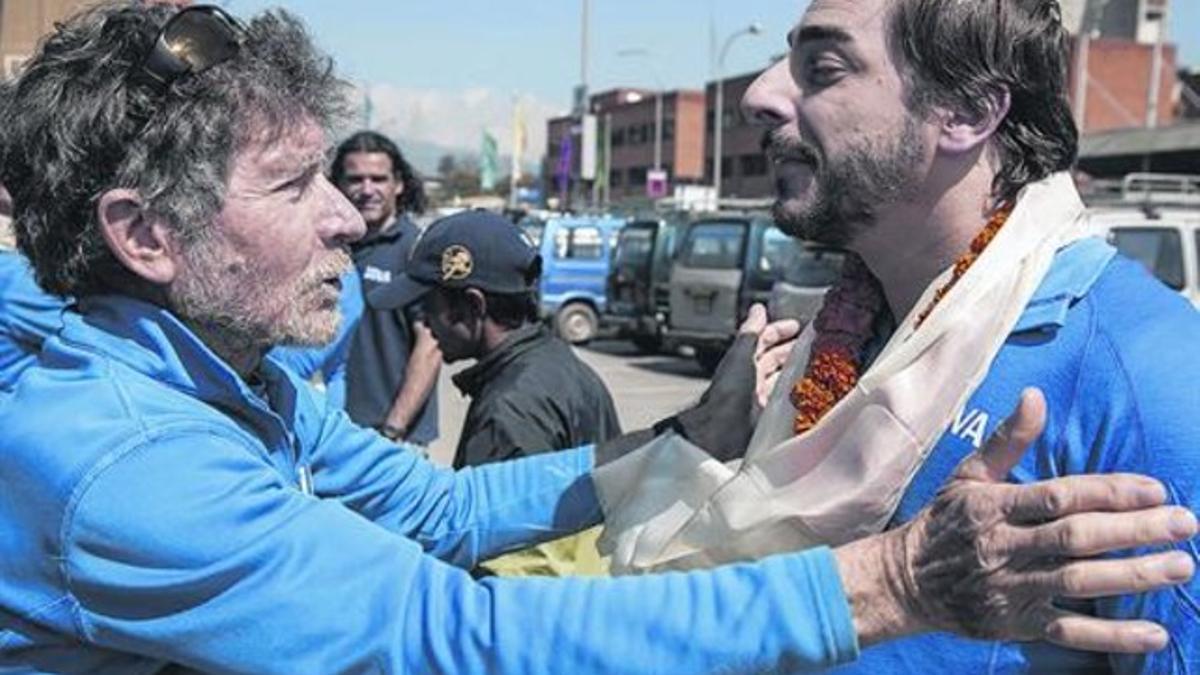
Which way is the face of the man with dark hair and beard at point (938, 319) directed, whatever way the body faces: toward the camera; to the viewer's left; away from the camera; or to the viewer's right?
to the viewer's left

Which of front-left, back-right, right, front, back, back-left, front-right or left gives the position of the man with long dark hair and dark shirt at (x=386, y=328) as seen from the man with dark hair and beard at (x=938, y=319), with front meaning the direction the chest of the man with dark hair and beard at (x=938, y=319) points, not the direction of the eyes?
front-right

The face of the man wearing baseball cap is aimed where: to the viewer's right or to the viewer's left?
to the viewer's left

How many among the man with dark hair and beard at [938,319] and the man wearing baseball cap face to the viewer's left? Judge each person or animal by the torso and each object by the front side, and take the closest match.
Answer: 2

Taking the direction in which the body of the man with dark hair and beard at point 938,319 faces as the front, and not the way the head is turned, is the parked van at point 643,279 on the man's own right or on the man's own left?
on the man's own right

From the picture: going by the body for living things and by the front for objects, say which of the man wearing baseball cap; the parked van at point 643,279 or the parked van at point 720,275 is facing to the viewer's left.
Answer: the man wearing baseball cap

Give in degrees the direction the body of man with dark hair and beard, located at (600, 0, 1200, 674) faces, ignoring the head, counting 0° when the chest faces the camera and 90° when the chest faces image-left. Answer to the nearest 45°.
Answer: approximately 90°

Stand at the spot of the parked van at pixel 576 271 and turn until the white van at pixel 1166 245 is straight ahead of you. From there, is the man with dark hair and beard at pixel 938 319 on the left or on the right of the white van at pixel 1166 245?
right
